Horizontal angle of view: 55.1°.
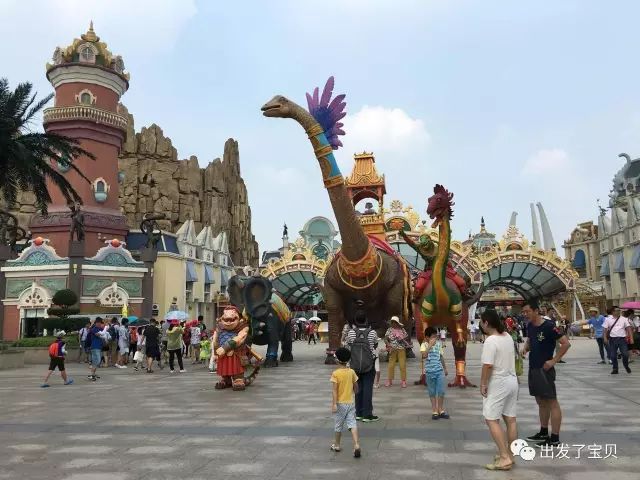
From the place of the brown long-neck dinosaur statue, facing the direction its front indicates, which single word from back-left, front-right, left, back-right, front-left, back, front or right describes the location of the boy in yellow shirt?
front-left

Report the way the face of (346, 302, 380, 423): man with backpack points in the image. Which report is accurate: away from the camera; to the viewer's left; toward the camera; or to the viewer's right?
away from the camera

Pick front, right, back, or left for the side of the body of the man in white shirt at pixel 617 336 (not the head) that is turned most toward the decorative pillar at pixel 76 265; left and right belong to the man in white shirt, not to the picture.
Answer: right

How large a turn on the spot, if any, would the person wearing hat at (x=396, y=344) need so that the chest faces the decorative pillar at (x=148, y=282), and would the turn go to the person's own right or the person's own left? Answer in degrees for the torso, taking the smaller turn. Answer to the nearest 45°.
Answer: approximately 135° to the person's own right

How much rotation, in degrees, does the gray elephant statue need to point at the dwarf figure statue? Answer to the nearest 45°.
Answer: approximately 45° to its left

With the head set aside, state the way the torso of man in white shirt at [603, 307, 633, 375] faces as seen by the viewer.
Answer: toward the camera

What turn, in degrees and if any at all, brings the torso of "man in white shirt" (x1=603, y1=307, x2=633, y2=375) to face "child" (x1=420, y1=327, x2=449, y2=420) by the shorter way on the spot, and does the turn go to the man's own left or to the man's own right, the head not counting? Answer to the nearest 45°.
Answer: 0° — they already face them

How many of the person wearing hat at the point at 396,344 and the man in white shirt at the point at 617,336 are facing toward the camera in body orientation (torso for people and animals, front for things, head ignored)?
2

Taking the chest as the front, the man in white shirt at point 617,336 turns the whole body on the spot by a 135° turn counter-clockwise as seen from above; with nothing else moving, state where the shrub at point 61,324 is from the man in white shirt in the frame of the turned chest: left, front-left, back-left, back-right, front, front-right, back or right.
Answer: back-left

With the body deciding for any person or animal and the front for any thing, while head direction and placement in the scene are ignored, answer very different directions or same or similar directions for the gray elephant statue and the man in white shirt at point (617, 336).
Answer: same or similar directions
